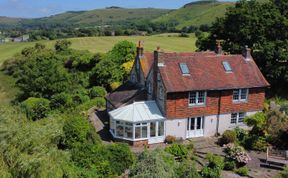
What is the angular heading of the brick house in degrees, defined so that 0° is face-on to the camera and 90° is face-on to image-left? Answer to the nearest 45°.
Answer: approximately 315°

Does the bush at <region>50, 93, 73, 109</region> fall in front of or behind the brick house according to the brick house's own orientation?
behind

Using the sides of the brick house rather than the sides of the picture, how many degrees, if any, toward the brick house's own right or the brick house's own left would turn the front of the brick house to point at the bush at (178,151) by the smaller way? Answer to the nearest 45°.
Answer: approximately 45° to the brick house's own right

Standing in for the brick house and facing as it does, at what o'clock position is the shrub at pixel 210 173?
The shrub is roughly at 1 o'clock from the brick house.

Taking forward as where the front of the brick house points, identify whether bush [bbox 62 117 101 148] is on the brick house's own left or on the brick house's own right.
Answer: on the brick house's own right

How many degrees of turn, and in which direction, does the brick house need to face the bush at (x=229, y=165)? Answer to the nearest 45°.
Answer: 0° — it already faces it

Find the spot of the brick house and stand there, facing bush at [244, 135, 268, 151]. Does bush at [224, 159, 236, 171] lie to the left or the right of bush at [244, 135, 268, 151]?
right

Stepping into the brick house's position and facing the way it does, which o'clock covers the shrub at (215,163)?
The shrub is roughly at 1 o'clock from the brick house.

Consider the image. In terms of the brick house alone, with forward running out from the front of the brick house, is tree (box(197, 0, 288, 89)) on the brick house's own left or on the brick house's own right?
on the brick house's own left

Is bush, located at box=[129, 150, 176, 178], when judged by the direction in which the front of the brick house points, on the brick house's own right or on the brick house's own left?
on the brick house's own right
